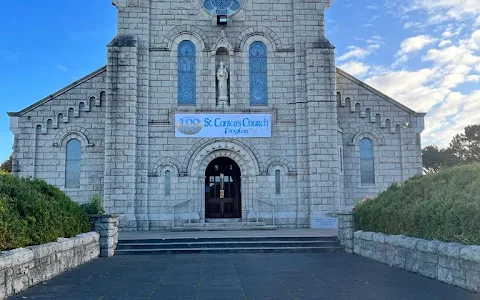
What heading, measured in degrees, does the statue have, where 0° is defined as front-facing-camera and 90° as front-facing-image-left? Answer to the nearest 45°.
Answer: approximately 0°

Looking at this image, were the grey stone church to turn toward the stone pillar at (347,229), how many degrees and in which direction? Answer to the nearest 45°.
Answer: approximately 45° to its left

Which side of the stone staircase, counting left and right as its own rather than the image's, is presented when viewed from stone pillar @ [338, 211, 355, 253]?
left

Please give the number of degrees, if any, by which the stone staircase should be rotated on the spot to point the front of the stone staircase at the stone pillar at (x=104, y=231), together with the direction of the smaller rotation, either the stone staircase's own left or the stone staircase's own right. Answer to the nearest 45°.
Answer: approximately 90° to the stone staircase's own right

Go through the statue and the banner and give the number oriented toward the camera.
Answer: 2

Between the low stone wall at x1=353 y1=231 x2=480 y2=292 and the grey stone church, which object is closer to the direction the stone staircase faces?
the low stone wall

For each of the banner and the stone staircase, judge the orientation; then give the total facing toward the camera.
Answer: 2
